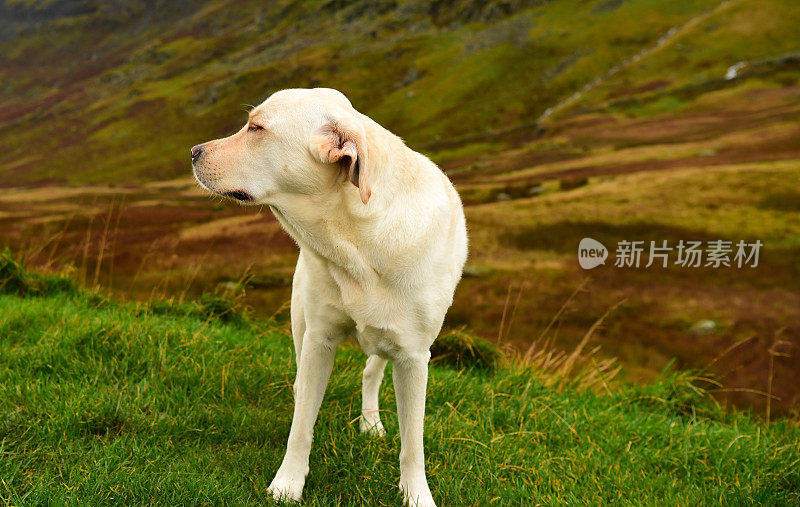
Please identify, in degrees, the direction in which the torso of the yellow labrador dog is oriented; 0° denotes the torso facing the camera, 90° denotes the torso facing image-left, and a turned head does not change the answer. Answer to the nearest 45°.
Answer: approximately 0°
